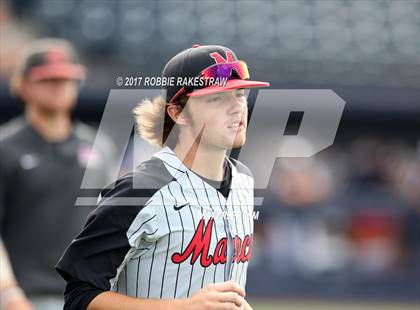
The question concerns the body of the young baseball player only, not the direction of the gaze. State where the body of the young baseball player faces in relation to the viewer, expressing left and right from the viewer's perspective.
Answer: facing the viewer and to the right of the viewer

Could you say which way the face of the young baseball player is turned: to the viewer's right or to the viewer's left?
to the viewer's right

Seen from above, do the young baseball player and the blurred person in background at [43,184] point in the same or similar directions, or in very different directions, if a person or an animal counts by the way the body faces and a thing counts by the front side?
same or similar directions

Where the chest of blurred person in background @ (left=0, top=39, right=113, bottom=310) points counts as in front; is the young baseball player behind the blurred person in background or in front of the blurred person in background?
in front

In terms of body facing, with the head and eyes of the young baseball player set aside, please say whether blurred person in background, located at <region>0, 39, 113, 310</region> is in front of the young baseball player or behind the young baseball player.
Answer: behind

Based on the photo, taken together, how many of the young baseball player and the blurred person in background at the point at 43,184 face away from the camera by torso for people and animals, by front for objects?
0
